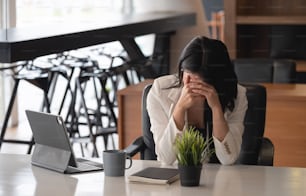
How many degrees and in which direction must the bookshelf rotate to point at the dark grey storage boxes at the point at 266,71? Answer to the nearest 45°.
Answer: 0° — it already faces it

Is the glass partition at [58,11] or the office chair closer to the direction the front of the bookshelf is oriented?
the office chair

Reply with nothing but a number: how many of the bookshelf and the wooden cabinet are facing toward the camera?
2

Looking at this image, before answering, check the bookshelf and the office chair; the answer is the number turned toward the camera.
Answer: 2

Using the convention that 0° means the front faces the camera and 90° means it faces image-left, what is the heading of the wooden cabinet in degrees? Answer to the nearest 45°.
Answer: approximately 0°

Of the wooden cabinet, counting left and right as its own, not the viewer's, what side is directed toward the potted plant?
front

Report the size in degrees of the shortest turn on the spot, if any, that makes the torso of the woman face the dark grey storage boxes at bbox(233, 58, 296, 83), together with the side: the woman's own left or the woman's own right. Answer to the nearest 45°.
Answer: approximately 180°

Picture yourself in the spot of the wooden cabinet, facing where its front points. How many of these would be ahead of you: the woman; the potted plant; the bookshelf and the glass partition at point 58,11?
2

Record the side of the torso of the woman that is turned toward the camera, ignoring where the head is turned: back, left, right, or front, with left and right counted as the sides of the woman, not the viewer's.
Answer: front

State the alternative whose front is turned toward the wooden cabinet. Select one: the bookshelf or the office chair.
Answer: the bookshelf
